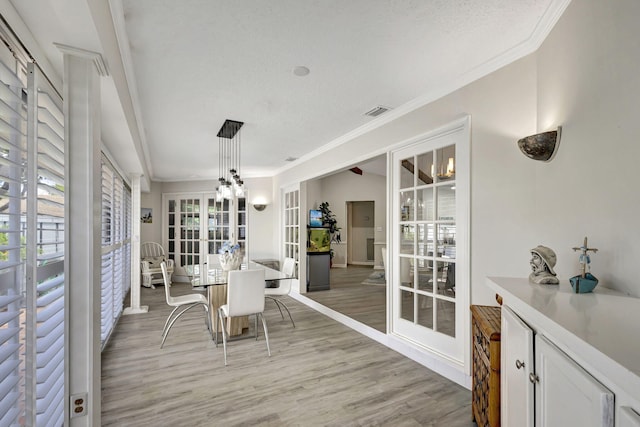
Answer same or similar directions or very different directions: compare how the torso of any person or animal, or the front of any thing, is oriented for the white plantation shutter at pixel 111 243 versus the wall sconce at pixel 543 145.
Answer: very different directions

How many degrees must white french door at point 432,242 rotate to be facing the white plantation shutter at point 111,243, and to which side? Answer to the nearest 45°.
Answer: approximately 45° to its right

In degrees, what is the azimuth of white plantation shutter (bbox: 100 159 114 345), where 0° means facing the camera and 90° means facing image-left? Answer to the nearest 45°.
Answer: approximately 270°

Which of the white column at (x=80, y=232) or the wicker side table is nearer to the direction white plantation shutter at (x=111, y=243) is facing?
the wicker side table

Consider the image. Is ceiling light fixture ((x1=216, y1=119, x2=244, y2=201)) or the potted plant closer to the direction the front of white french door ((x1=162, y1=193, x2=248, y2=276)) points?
the ceiling light fixture

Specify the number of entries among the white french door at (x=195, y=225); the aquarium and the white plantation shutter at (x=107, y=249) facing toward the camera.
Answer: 2

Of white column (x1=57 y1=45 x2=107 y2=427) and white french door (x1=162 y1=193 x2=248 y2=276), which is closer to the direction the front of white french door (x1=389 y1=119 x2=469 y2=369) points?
the white column

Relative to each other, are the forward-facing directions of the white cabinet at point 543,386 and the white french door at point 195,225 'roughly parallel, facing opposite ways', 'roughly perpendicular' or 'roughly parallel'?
roughly perpendicular

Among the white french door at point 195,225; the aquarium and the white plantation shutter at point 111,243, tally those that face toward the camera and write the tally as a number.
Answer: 2

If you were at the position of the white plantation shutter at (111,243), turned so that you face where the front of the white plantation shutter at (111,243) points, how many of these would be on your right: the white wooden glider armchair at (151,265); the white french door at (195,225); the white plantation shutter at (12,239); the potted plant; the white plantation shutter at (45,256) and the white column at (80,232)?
3

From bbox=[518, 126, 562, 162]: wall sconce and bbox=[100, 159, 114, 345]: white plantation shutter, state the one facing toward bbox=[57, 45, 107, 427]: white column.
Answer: the wall sconce

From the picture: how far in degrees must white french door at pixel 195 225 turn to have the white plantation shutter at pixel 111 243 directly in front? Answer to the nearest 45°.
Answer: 0° — it already faces it

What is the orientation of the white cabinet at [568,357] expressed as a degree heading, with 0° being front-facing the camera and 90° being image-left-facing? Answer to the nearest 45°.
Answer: approximately 45°
